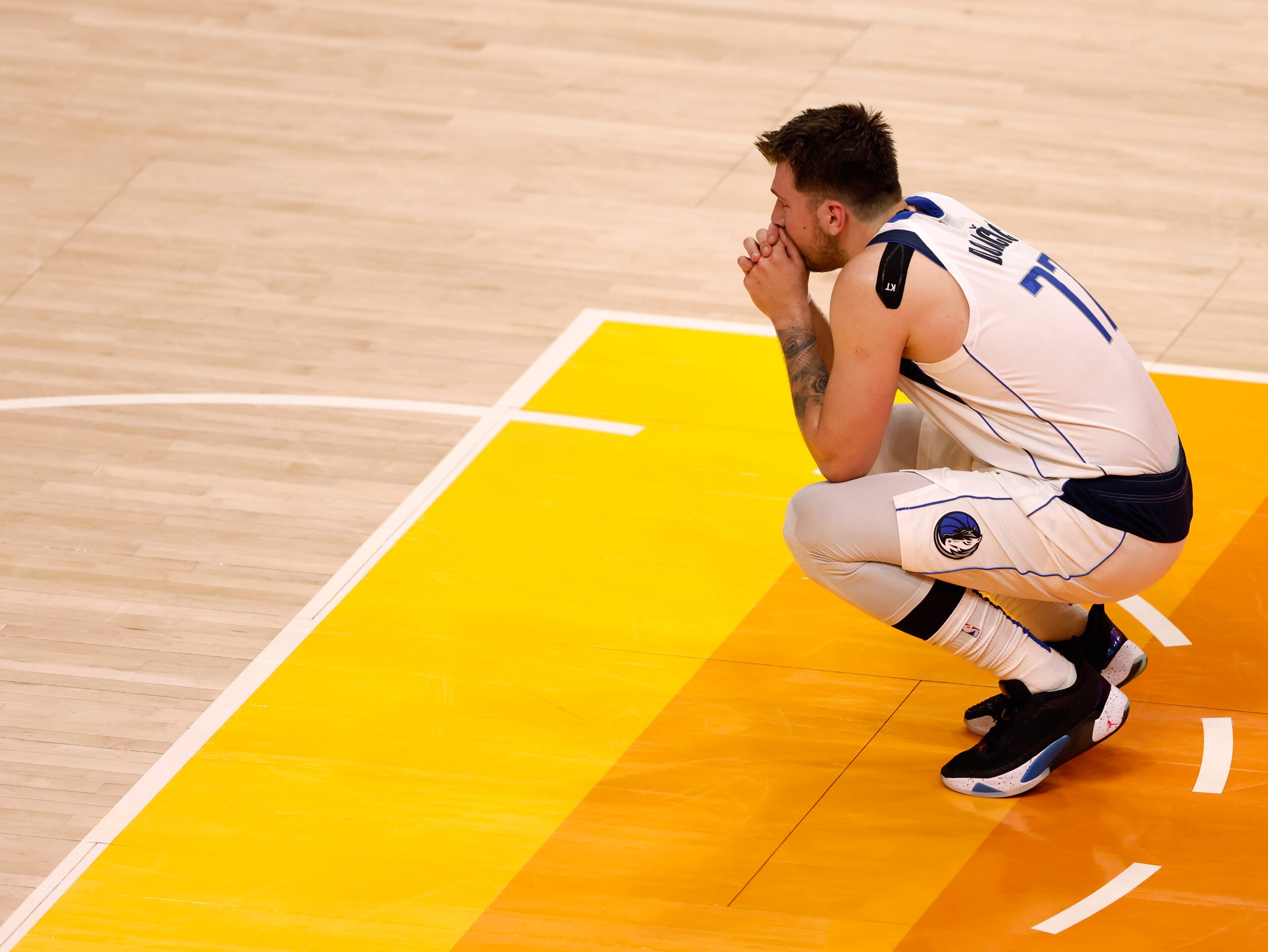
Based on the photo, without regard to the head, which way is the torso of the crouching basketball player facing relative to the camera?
to the viewer's left
